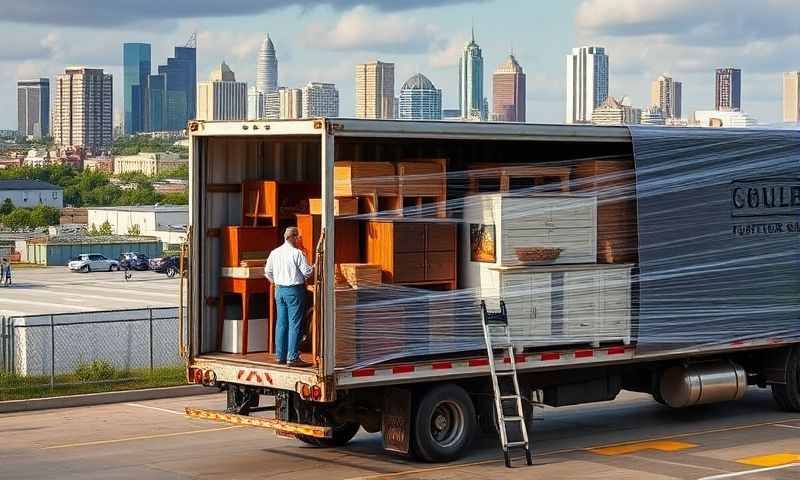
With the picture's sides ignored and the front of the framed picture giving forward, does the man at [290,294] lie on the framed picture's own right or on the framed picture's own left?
on the framed picture's own right

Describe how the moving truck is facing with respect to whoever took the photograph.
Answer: facing away from the viewer and to the right of the viewer

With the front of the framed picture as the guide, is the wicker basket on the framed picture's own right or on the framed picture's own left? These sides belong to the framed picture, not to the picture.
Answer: on the framed picture's own left

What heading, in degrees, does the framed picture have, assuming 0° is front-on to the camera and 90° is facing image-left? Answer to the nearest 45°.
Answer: approximately 0°

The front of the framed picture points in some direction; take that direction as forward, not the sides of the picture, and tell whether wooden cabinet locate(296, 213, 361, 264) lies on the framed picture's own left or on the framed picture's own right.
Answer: on the framed picture's own right

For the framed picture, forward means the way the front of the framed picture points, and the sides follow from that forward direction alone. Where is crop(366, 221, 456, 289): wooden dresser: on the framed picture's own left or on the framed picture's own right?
on the framed picture's own right
